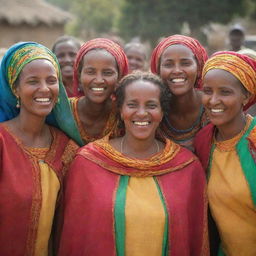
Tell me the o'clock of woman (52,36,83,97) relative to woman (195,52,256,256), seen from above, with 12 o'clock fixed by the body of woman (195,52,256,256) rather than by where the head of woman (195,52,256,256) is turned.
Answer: woman (52,36,83,97) is roughly at 3 o'clock from woman (195,52,256,256).

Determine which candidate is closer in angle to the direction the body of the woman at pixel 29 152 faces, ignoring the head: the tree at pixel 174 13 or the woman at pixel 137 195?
the woman

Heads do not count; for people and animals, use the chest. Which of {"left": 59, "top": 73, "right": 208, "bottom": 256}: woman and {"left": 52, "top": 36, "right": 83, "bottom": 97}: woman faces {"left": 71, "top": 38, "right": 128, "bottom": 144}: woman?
{"left": 52, "top": 36, "right": 83, "bottom": 97}: woman

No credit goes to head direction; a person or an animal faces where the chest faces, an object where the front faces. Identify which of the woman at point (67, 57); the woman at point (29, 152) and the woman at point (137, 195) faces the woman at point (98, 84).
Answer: the woman at point (67, 57)

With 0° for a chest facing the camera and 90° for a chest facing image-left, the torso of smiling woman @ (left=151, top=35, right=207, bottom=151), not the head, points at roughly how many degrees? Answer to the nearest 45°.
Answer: approximately 0°

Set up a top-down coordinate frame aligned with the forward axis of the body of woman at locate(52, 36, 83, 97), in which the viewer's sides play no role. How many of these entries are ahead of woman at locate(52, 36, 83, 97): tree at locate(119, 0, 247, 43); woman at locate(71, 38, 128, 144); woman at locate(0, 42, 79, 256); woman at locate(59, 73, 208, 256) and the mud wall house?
3

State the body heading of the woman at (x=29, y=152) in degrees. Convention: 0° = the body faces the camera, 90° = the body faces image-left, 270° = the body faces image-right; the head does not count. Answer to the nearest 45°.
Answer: approximately 315°

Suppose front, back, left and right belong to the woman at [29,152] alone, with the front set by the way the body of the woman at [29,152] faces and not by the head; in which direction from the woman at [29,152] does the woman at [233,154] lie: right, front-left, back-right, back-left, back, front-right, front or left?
front-left

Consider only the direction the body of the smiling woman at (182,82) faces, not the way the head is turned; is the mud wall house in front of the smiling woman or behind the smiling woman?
behind

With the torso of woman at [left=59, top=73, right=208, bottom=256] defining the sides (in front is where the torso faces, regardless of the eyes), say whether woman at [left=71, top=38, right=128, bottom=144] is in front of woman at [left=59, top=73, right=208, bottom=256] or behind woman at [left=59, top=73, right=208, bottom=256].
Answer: behind

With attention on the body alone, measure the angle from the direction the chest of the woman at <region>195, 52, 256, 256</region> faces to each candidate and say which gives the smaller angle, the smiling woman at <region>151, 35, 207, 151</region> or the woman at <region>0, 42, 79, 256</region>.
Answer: the woman

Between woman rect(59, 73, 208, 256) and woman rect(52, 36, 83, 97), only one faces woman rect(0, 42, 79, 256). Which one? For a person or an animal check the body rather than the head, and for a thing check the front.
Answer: woman rect(52, 36, 83, 97)
